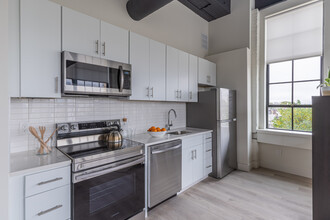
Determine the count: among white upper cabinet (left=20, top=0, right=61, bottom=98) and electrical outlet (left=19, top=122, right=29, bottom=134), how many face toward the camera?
2

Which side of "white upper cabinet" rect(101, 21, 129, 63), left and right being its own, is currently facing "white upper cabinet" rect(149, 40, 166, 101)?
left

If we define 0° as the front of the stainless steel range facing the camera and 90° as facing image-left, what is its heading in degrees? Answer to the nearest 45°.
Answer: approximately 315°

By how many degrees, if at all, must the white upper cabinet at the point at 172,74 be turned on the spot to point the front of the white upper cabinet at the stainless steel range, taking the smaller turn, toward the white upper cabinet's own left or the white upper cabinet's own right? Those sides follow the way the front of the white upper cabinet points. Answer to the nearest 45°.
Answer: approximately 90° to the white upper cabinet's own right

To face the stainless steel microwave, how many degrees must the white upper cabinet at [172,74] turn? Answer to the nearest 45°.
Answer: approximately 90° to its right

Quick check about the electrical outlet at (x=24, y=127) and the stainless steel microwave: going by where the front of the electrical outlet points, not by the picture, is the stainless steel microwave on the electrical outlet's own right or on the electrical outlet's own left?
on the electrical outlet's own left

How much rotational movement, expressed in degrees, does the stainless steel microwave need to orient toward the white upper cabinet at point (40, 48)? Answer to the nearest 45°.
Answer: approximately 135° to its right

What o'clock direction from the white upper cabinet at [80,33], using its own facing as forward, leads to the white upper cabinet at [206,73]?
the white upper cabinet at [206,73] is roughly at 10 o'clock from the white upper cabinet at [80,33].

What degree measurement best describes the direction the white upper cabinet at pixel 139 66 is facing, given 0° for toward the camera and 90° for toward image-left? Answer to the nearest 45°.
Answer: approximately 315°
